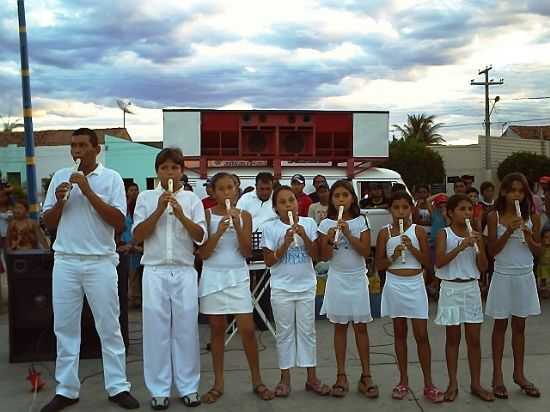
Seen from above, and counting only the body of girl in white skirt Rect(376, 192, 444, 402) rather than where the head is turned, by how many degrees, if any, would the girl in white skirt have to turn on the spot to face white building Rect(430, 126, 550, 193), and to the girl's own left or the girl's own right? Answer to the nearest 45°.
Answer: approximately 180°

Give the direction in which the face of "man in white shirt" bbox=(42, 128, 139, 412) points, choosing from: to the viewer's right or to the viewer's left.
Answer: to the viewer's left

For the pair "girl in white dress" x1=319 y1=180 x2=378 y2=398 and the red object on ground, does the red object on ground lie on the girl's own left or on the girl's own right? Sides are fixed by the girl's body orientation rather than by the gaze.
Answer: on the girl's own right

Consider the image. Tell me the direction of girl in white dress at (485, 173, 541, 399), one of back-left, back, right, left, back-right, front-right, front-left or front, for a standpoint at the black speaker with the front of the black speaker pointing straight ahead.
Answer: front-left

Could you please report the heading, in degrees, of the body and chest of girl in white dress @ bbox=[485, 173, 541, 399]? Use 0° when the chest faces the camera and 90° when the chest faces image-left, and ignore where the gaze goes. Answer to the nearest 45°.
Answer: approximately 0°

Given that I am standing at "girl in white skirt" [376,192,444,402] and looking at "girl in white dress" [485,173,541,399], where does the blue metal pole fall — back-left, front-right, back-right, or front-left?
back-left

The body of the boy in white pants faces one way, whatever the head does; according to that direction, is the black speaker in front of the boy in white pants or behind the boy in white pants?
behind

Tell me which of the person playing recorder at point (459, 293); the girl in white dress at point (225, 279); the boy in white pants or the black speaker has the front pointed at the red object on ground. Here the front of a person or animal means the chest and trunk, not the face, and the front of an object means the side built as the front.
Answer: the black speaker
